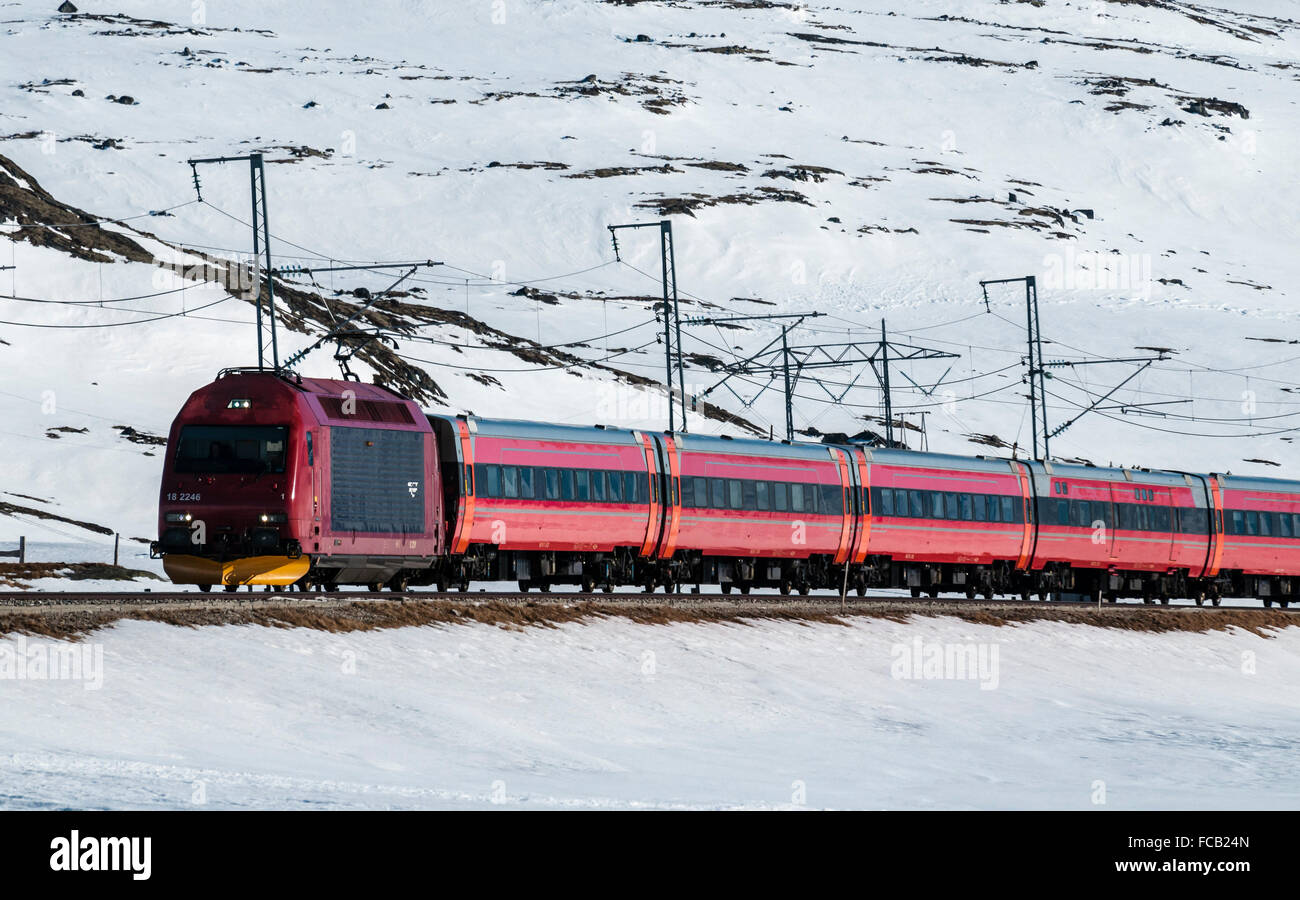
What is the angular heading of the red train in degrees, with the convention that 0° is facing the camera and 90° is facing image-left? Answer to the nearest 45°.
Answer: approximately 45°
